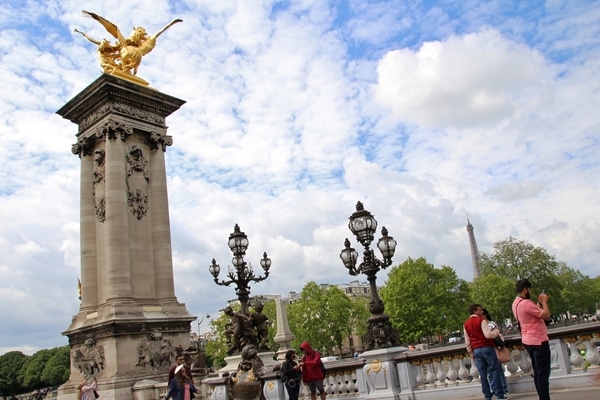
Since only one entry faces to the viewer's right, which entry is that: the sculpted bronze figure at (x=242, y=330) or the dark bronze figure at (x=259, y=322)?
the dark bronze figure at (x=259, y=322)

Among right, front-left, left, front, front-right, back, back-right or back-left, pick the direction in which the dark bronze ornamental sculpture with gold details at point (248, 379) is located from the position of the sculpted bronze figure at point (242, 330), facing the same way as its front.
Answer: front-left

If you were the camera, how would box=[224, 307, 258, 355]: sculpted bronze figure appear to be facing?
facing the viewer and to the left of the viewer

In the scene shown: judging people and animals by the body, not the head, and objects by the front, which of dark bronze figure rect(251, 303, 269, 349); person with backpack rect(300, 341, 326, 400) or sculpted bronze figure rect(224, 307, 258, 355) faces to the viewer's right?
dark bronze figure rect(251, 303, 269, 349)
